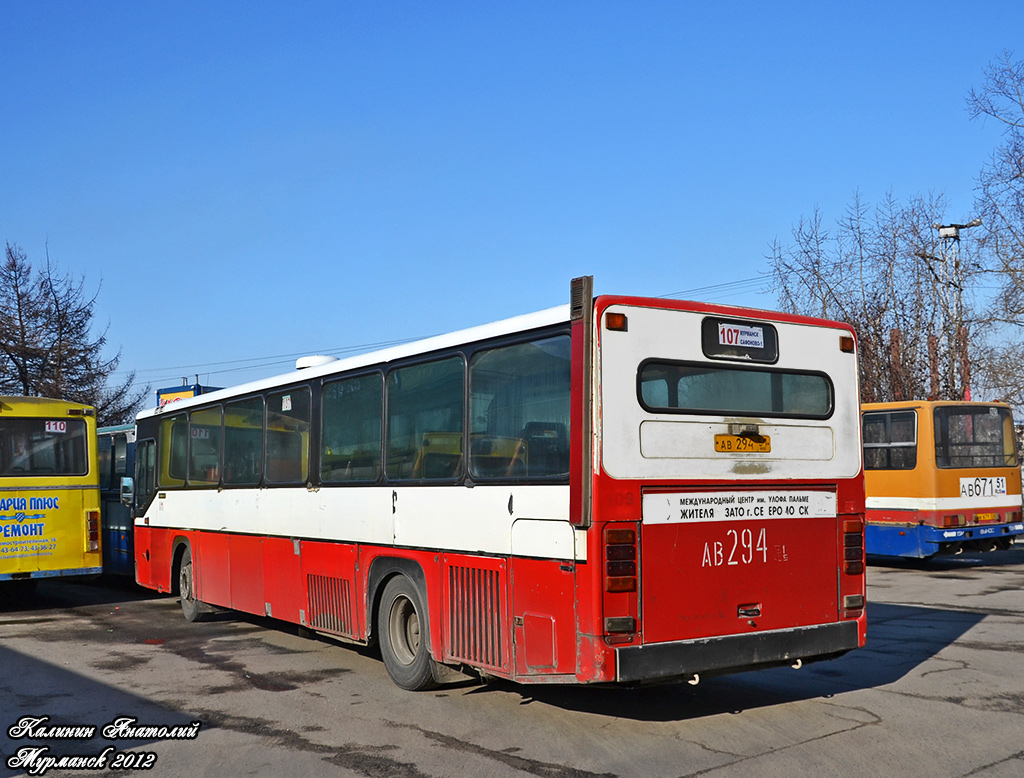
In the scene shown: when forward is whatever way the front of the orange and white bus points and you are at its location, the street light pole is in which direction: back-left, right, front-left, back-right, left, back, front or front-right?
front-right

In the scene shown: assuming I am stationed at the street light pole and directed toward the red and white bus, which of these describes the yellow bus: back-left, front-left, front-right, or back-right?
front-right

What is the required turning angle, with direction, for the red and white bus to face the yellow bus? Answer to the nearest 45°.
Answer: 0° — it already faces it

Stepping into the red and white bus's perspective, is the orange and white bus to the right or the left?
on its right

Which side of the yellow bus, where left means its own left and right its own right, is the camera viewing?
back

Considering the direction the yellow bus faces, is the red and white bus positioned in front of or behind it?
behind

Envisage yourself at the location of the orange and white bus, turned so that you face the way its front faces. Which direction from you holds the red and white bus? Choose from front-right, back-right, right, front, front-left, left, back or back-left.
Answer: back-left

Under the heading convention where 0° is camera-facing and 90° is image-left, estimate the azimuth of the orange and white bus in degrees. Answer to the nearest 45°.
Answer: approximately 135°

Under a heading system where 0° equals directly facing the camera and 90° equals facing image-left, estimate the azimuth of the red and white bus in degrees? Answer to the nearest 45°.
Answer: approximately 135°

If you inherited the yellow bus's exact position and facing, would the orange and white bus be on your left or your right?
on your right
